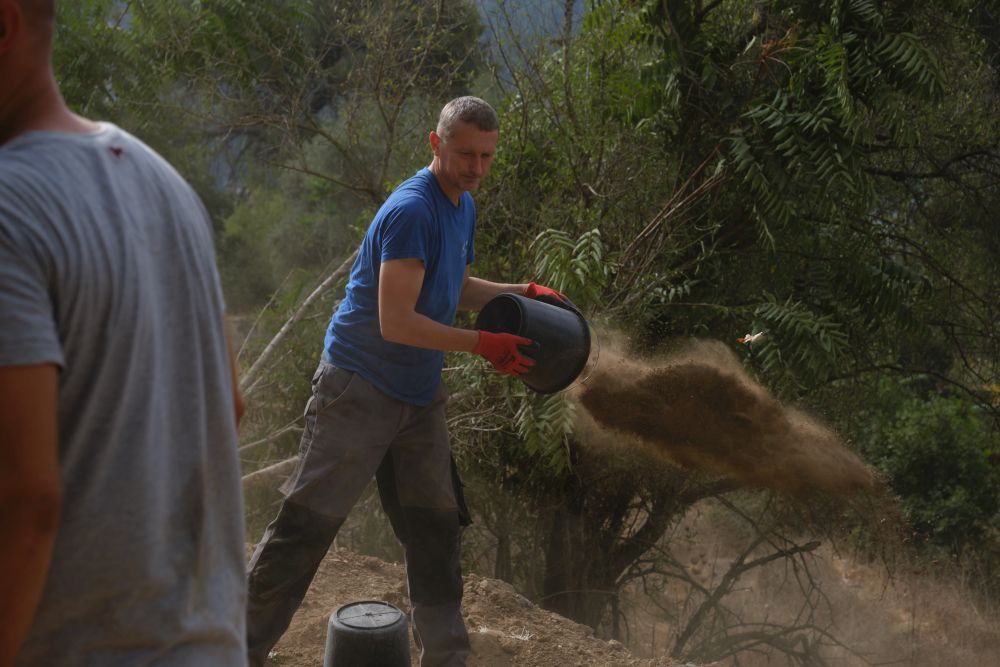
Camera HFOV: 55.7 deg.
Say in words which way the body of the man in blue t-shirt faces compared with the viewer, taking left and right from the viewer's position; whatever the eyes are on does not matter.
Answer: facing the viewer and to the right of the viewer

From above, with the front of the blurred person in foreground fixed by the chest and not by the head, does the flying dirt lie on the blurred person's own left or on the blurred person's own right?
on the blurred person's own right

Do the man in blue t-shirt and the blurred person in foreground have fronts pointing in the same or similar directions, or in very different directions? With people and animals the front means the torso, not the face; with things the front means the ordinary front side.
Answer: very different directions

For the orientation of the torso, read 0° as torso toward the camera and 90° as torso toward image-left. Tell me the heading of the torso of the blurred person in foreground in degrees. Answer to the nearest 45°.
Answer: approximately 135°

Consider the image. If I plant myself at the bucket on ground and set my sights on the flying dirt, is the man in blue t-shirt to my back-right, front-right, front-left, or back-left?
front-left

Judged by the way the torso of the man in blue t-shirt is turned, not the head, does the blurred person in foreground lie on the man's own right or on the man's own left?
on the man's own right

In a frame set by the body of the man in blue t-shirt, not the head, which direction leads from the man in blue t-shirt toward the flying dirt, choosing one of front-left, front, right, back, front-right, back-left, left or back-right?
left
